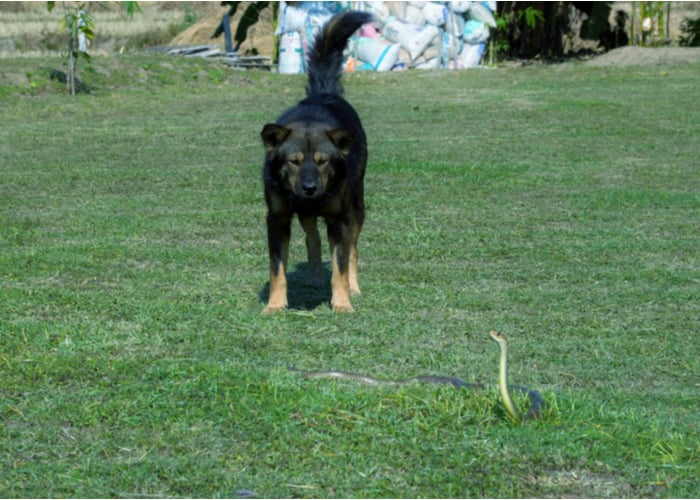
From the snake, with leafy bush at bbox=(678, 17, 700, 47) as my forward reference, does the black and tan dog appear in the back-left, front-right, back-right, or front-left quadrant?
front-left

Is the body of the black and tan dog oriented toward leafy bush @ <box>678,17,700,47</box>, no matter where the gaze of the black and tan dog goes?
no

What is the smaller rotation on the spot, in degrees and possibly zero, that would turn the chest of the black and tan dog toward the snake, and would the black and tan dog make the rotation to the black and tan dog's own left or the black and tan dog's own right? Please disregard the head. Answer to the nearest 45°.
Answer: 0° — it already faces it

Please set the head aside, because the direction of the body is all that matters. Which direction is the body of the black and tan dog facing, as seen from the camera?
toward the camera

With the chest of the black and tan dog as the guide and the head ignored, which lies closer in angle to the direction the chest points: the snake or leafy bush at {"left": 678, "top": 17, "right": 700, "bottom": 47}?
the snake
